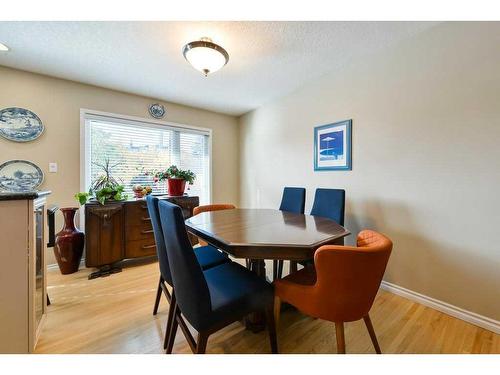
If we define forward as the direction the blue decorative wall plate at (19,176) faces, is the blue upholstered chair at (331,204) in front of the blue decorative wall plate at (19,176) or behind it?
in front

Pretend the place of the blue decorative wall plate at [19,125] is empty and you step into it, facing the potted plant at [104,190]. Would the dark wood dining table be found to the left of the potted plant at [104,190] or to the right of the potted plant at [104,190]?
right

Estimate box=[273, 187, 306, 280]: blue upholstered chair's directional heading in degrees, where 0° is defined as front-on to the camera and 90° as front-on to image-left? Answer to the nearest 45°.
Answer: approximately 45°

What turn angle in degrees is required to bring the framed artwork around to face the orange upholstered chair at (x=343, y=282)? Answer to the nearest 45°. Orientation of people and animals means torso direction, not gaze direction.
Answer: approximately 45° to its left

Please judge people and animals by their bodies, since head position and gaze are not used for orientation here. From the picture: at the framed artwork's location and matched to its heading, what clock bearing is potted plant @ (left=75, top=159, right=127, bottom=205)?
The potted plant is roughly at 1 o'clock from the framed artwork.

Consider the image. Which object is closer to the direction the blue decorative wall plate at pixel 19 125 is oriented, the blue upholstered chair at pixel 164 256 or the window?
the blue upholstered chair

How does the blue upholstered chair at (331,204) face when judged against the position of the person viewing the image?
facing the viewer and to the left of the viewer

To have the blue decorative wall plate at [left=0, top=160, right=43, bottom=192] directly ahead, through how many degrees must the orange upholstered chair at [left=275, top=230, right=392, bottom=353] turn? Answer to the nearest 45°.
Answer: approximately 45° to its left

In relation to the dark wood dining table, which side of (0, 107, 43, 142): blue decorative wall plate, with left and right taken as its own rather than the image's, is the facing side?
front
